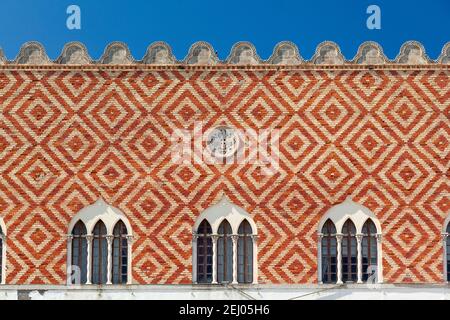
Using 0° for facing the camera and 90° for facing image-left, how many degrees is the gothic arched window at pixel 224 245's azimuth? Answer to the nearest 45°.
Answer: approximately 0°
